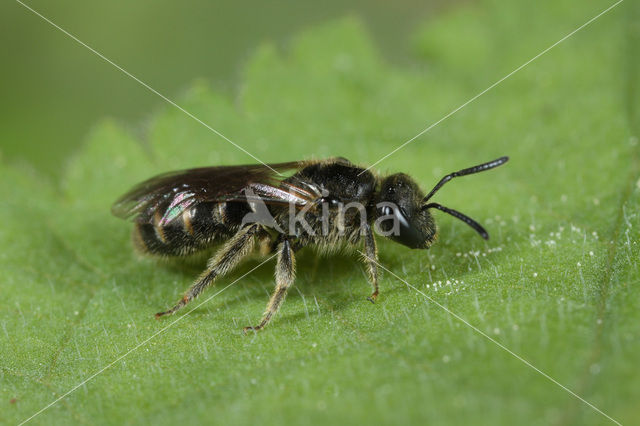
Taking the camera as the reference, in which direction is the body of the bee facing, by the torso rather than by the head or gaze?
to the viewer's right
